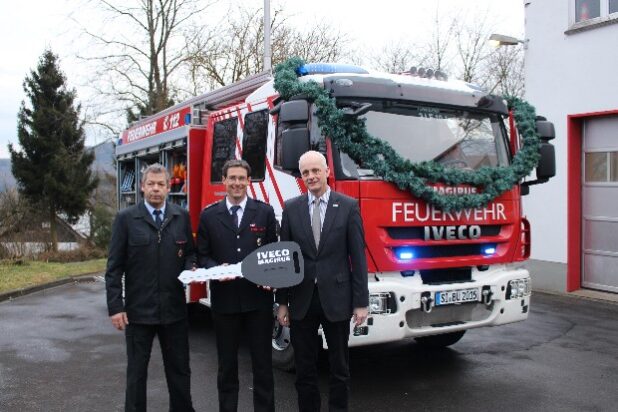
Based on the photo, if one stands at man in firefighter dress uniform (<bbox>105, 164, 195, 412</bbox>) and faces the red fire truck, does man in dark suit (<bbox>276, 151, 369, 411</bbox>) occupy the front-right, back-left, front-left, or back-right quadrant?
front-right

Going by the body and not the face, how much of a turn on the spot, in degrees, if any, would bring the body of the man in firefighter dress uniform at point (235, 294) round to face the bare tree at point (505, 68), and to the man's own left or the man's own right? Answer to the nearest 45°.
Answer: approximately 135° to the man's own left

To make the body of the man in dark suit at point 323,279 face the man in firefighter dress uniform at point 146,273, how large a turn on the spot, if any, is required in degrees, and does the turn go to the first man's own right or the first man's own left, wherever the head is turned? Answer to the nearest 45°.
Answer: approximately 90° to the first man's own right

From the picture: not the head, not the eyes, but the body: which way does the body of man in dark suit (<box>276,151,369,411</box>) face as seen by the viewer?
toward the camera

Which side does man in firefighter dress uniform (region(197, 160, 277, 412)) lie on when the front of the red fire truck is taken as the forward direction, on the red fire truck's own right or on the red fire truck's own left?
on the red fire truck's own right

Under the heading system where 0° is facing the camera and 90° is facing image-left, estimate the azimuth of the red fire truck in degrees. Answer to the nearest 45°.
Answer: approximately 315°

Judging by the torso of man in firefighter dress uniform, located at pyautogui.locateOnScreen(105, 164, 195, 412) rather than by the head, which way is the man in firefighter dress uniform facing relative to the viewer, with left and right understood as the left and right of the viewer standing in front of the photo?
facing the viewer

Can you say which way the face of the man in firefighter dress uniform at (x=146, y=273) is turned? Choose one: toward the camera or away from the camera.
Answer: toward the camera

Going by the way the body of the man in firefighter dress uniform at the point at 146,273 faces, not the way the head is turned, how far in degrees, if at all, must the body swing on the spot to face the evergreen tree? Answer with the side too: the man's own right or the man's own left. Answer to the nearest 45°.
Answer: approximately 180°

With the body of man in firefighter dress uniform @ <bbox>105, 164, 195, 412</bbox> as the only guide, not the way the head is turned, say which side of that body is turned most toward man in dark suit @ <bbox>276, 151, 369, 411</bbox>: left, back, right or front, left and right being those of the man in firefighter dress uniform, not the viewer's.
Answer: left

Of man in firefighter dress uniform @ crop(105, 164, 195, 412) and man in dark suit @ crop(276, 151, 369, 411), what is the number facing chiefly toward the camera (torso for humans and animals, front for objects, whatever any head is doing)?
2

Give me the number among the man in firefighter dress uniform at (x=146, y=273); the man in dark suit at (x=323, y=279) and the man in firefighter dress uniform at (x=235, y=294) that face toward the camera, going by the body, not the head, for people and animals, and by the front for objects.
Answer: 3

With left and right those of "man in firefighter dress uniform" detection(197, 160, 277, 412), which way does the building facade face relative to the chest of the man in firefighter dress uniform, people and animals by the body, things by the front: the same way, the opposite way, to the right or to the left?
to the right

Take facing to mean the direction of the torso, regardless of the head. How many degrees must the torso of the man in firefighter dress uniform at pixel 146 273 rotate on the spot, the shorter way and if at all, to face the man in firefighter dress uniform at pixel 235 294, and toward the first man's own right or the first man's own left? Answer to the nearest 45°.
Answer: approximately 90° to the first man's own left
